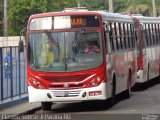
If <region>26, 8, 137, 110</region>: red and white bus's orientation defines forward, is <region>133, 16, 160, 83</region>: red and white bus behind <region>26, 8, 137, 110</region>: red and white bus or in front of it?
behind

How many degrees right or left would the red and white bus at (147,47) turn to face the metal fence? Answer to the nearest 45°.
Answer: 0° — it already faces it

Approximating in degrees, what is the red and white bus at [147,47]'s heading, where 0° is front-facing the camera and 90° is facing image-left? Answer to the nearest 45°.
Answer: approximately 45°

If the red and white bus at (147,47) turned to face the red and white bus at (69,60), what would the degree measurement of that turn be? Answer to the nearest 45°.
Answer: approximately 45° to its left

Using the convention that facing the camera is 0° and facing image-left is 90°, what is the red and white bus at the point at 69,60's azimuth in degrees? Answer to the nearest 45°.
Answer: approximately 0°

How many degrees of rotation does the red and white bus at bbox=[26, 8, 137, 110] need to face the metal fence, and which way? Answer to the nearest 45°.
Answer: approximately 135° to its right

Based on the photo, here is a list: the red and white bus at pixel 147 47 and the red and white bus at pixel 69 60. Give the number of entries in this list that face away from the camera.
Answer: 0
